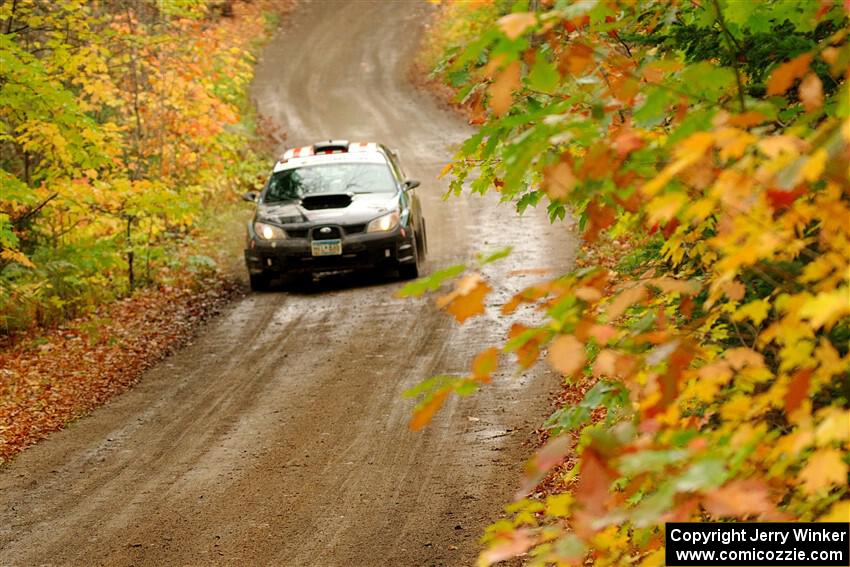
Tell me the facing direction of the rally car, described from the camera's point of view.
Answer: facing the viewer
